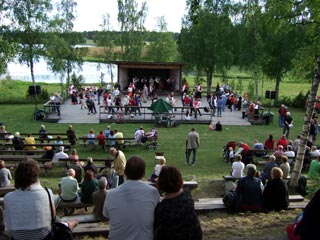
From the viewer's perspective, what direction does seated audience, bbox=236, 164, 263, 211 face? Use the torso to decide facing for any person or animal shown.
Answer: away from the camera

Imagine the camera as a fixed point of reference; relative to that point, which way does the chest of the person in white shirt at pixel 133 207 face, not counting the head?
away from the camera

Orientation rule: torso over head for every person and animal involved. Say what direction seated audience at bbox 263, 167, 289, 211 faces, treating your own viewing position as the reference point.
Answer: facing away from the viewer

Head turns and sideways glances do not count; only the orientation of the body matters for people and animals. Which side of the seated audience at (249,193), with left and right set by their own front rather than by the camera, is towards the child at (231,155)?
front

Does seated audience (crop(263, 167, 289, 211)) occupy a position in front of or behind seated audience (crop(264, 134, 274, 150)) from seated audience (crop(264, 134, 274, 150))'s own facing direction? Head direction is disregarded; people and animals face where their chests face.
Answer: behind

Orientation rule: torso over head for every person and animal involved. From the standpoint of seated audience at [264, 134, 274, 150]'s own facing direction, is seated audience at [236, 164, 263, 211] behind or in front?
behind

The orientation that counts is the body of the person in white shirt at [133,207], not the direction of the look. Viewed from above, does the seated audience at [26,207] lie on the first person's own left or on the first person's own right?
on the first person's own left

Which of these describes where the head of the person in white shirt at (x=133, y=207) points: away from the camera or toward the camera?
away from the camera

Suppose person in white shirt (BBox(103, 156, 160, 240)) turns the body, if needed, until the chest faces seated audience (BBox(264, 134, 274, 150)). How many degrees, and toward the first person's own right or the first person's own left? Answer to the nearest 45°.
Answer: approximately 45° to the first person's own right

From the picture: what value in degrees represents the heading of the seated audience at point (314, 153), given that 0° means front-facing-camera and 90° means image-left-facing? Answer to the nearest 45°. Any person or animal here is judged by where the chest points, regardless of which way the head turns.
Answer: approximately 135°

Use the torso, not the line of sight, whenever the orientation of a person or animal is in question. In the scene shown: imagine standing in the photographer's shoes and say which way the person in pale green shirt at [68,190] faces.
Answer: facing away from the viewer

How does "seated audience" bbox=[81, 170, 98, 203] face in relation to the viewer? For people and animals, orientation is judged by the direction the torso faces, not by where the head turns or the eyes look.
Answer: away from the camera

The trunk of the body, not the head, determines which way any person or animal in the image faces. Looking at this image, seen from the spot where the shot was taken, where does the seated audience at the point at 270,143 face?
facing away from the viewer

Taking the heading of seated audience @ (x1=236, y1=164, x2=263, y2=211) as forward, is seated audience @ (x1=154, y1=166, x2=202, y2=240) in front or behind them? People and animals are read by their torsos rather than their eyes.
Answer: behind

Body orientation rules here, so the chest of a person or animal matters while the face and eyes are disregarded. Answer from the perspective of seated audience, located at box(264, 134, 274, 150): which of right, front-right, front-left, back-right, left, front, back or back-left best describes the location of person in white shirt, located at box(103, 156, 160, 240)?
back

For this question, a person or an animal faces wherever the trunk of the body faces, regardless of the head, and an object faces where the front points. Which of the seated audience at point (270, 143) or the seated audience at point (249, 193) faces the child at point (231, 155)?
the seated audience at point (249, 193)

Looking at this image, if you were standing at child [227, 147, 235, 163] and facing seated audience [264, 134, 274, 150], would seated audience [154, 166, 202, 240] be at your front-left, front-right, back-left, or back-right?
back-right
